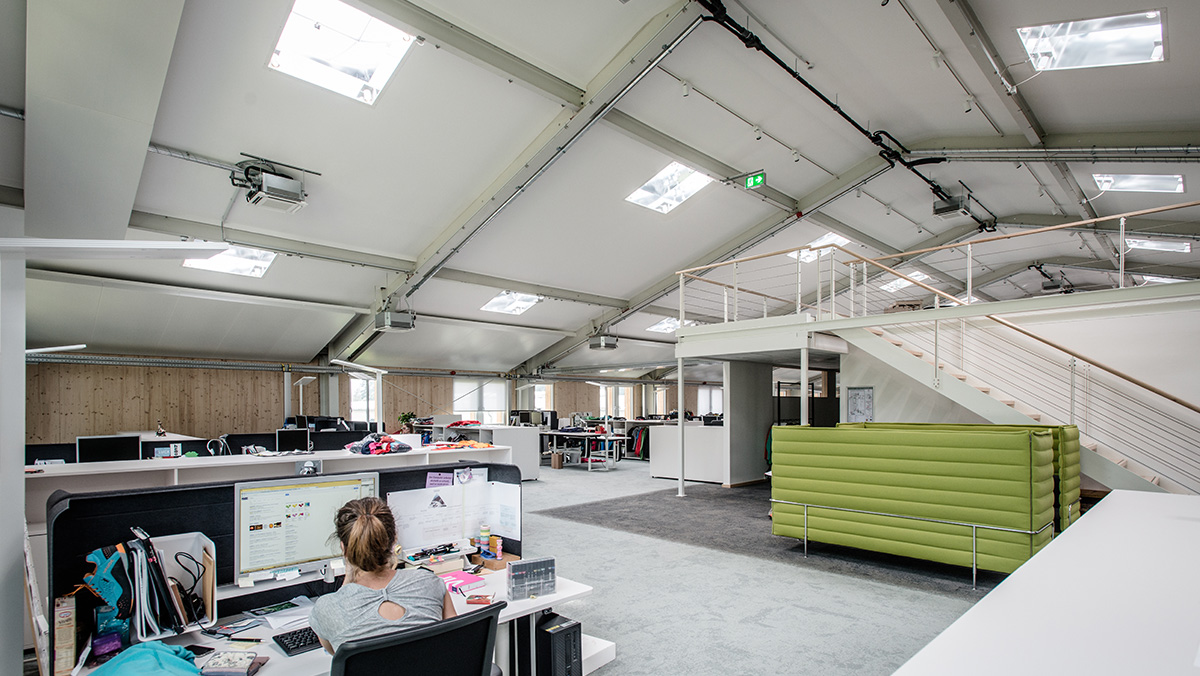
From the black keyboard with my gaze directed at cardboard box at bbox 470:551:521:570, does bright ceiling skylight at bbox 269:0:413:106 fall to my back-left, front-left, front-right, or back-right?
front-left

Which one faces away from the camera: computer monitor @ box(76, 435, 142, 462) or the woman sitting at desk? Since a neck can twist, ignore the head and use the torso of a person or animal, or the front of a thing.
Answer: the woman sitting at desk

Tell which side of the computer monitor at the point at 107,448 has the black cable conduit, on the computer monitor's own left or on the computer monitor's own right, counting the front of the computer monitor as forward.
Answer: on the computer monitor's own left

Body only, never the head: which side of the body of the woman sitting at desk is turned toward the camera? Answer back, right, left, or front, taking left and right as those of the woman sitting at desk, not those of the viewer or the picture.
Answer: back

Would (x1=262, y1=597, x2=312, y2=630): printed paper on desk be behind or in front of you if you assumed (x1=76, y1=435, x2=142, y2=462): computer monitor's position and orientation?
in front

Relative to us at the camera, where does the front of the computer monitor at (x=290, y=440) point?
facing the viewer

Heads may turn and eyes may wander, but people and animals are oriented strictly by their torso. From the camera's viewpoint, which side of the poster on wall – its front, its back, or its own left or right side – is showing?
front

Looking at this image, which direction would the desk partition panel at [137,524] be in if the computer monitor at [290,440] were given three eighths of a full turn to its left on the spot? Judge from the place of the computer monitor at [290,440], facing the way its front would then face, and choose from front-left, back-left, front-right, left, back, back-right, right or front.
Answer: back-right

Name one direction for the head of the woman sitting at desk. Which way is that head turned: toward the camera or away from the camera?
away from the camera
